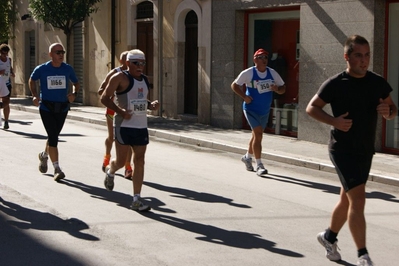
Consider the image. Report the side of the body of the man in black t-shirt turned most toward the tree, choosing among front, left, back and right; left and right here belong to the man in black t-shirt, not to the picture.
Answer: back

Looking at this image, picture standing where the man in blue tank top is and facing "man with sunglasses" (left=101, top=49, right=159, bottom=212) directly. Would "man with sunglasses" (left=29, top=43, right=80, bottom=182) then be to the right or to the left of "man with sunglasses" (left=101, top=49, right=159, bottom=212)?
right

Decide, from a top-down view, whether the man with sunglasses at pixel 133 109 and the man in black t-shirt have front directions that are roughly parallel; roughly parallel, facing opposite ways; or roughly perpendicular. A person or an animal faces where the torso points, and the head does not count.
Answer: roughly parallel

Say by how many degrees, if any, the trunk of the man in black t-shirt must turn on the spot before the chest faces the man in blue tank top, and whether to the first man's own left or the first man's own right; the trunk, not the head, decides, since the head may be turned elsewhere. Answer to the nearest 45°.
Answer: approximately 135° to the first man's own left

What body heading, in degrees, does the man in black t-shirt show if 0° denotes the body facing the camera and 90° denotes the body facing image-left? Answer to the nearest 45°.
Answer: approximately 315°

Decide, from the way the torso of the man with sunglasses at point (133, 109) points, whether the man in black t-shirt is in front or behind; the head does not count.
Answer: in front

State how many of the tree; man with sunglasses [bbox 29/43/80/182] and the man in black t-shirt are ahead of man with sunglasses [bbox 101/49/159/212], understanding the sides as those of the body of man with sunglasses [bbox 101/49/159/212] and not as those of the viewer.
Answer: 1

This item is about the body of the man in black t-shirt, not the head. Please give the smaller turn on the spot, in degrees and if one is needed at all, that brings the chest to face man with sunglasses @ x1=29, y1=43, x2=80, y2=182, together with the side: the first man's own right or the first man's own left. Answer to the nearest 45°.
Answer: approximately 180°

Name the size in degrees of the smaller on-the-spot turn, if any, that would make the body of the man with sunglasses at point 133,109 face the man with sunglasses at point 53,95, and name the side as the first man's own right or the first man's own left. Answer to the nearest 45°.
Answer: approximately 180°

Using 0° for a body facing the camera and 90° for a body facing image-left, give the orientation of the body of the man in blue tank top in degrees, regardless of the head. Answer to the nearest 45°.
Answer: approximately 315°

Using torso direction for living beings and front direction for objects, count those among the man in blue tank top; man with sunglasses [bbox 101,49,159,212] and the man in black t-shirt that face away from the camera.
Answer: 0

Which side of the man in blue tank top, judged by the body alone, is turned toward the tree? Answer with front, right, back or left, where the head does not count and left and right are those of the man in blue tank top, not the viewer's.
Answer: back

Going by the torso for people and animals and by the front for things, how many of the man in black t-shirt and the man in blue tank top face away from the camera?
0

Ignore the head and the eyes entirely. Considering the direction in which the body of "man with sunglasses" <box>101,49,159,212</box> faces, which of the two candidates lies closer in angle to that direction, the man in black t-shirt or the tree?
the man in black t-shirt

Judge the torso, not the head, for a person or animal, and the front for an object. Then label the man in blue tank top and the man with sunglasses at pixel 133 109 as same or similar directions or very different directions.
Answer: same or similar directions

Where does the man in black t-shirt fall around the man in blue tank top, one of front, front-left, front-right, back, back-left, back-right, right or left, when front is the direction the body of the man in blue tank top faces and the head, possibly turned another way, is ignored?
front-right
